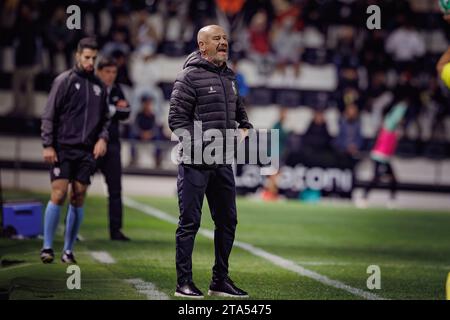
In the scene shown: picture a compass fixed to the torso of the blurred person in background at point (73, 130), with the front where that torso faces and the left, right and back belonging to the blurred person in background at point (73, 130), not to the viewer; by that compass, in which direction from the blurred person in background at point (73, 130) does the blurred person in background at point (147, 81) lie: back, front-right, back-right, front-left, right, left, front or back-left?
back-left

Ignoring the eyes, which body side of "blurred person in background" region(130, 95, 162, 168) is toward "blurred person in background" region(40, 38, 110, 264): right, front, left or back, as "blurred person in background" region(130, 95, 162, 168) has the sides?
front

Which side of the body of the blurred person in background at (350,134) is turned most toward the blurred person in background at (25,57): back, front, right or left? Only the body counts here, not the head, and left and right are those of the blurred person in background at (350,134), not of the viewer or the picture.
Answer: right

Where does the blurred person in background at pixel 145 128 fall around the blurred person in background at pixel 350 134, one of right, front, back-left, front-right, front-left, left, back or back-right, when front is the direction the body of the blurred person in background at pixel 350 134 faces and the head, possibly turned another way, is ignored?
right

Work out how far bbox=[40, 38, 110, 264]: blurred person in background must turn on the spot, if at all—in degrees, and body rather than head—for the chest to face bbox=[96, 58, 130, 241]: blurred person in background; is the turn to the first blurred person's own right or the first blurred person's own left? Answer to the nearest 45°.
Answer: approximately 135° to the first blurred person's own left

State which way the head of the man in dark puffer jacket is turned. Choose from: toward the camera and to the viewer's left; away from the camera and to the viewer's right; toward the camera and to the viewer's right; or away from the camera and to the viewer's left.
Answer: toward the camera and to the viewer's right

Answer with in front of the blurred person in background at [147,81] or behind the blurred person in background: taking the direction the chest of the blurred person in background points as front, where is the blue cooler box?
in front

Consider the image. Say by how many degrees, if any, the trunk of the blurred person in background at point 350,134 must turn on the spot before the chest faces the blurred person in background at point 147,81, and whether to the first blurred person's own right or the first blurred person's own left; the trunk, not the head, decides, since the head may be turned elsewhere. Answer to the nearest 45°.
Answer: approximately 90° to the first blurred person's own right

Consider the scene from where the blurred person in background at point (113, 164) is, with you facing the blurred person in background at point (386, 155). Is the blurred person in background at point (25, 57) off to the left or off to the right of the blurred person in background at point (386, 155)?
left

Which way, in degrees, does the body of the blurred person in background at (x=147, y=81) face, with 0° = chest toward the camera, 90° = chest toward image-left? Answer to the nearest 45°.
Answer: approximately 0°

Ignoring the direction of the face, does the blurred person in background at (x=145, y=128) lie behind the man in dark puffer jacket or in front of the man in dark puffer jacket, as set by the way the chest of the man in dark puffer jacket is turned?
behind
